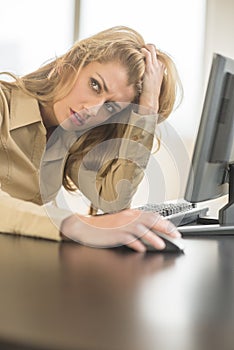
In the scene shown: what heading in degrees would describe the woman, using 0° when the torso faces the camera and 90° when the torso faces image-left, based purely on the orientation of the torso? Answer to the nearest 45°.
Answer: approximately 315°

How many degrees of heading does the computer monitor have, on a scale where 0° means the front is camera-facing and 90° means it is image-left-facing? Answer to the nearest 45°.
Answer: approximately 135°

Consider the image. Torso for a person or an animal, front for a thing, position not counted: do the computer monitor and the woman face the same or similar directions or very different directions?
very different directions
